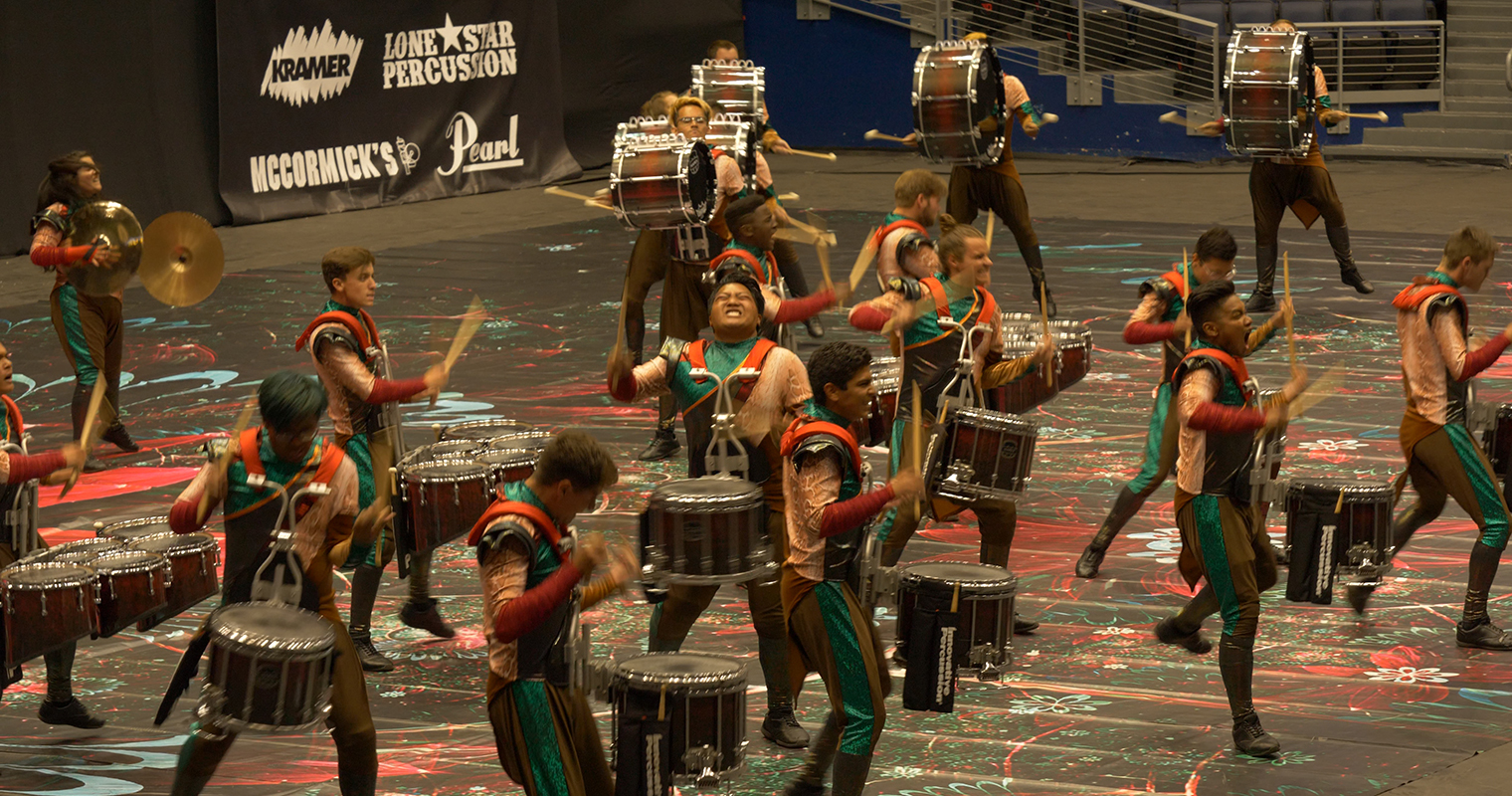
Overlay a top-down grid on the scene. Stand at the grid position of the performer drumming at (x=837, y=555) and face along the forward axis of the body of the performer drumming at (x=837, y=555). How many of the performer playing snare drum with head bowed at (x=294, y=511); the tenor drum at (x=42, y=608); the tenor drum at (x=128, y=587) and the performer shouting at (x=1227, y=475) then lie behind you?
3

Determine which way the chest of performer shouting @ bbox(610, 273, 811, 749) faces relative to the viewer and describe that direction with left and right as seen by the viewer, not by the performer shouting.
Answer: facing the viewer

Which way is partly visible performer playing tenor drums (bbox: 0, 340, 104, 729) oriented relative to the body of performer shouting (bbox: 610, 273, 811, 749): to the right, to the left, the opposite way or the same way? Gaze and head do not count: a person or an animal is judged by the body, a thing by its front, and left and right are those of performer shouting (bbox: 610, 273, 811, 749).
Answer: to the left

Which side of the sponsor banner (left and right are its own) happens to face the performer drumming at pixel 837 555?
front

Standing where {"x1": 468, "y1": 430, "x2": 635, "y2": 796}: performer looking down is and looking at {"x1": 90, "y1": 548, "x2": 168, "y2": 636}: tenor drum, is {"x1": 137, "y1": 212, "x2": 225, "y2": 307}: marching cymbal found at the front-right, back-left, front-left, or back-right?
front-right

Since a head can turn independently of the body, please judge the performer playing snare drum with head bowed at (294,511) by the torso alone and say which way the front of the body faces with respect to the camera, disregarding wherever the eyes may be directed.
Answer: toward the camera

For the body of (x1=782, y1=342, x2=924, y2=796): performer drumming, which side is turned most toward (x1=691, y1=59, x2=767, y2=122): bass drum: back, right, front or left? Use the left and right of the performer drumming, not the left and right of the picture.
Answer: left

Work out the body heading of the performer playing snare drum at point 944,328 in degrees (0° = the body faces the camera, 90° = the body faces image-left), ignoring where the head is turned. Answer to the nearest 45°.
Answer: approximately 315°

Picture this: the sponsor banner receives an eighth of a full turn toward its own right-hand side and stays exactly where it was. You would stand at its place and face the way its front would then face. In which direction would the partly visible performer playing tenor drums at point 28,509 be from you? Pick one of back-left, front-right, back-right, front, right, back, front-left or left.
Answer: front-left

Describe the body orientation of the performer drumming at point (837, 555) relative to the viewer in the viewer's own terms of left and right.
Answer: facing to the right of the viewer

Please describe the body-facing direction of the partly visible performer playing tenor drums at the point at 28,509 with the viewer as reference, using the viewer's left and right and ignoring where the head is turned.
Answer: facing to the right of the viewer

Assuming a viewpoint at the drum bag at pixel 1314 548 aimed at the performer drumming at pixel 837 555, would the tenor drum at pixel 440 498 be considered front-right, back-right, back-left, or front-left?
front-right

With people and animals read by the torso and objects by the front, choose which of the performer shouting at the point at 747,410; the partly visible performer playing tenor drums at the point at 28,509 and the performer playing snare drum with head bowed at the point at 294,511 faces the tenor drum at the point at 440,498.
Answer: the partly visible performer playing tenor drums at the point at 28,509

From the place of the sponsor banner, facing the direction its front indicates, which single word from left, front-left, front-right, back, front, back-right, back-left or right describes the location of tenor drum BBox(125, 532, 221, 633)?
front

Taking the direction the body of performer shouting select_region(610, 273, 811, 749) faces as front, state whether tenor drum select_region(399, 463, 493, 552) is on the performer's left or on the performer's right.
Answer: on the performer's right

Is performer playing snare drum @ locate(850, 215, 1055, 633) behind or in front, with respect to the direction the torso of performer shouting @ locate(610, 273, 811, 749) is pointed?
behind
